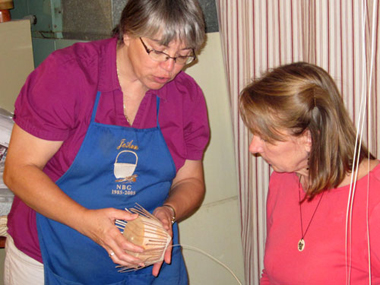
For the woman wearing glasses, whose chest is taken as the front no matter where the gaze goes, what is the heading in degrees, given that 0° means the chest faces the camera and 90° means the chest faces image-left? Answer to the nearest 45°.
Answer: approximately 315°

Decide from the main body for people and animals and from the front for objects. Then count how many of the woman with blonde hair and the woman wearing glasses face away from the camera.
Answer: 0

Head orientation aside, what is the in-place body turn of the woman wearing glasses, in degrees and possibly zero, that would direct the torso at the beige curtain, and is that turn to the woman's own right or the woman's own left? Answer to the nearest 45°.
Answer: approximately 90° to the woman's own left

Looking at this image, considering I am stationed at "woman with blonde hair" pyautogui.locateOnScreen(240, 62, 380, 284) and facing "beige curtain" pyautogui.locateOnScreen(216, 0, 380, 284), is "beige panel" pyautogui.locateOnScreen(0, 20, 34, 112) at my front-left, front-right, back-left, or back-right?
front-left

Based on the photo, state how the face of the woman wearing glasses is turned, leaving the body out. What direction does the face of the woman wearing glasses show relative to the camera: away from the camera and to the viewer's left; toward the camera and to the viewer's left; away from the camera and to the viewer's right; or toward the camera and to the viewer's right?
toward the camera and to the viewer's right

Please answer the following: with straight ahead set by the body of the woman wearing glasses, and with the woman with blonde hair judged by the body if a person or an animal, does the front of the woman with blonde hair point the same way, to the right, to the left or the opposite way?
to the right

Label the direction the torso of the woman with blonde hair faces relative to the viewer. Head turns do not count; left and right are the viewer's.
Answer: facing the viewer and to the left of the viewer

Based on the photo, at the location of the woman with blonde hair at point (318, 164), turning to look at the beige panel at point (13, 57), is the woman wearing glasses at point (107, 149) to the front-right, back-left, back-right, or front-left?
front-left

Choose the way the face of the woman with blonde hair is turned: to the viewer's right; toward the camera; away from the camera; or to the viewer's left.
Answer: to the viewer's left

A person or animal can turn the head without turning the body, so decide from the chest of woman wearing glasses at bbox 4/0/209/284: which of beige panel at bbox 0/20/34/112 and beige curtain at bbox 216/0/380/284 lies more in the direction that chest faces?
the beige curtain

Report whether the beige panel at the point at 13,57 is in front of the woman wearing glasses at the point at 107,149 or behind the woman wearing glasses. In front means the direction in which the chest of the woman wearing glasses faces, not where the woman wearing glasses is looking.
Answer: behind
